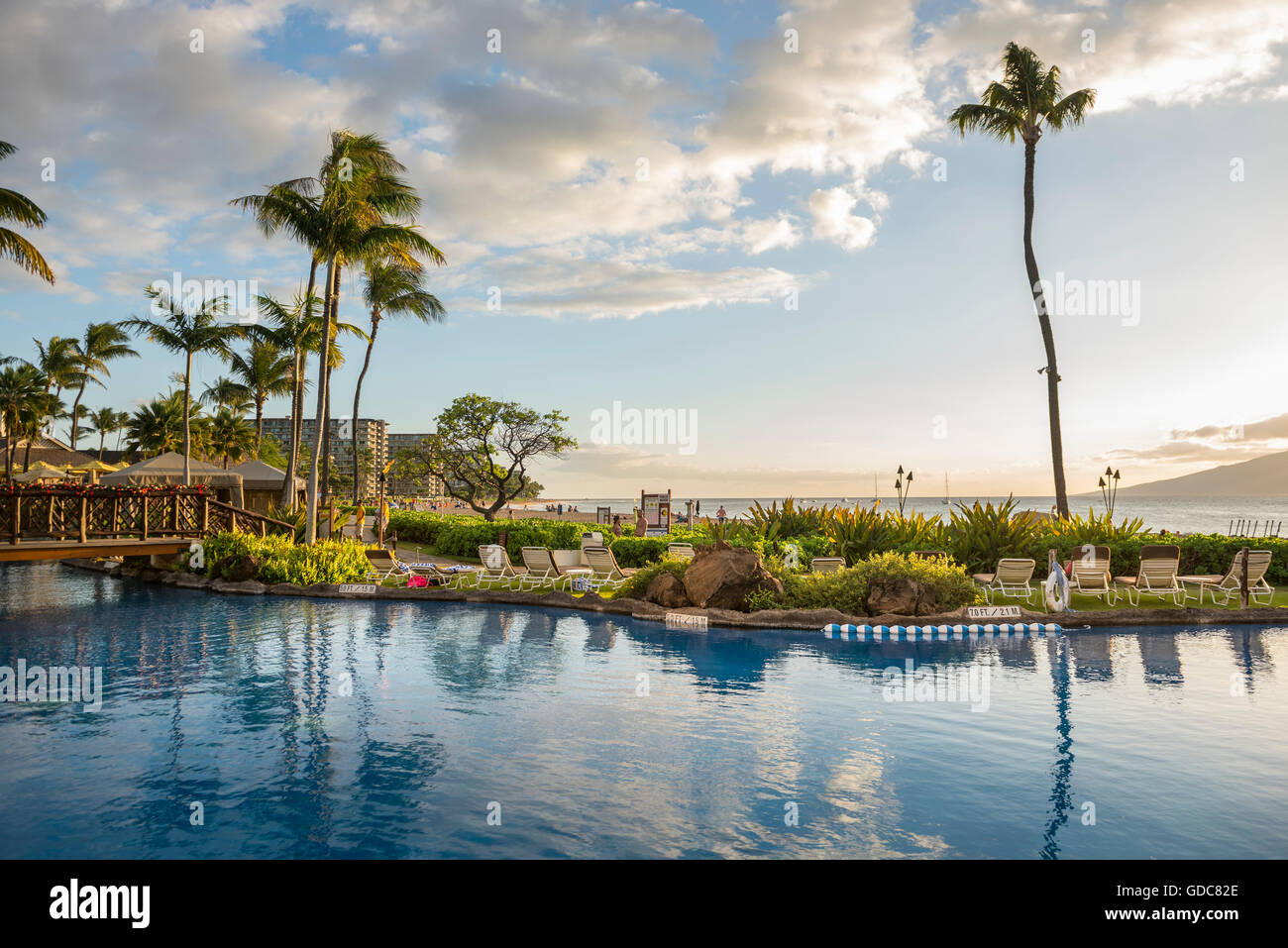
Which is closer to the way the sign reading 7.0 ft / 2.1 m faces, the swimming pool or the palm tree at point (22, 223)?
the swimming pool

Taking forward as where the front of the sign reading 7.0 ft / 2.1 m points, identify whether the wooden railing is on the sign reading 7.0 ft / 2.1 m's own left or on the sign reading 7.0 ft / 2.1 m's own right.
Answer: on the sign reading 7.0 ft / 2.1 m's own right

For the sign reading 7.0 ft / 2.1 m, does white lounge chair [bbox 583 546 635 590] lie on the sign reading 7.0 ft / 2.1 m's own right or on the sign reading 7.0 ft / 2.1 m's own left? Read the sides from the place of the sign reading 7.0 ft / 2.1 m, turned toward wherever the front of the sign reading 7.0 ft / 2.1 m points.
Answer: on the sign reading 7.0 ft / 2.1 m's own right

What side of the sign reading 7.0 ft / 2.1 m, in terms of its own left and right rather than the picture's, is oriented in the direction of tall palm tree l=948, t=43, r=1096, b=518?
back
